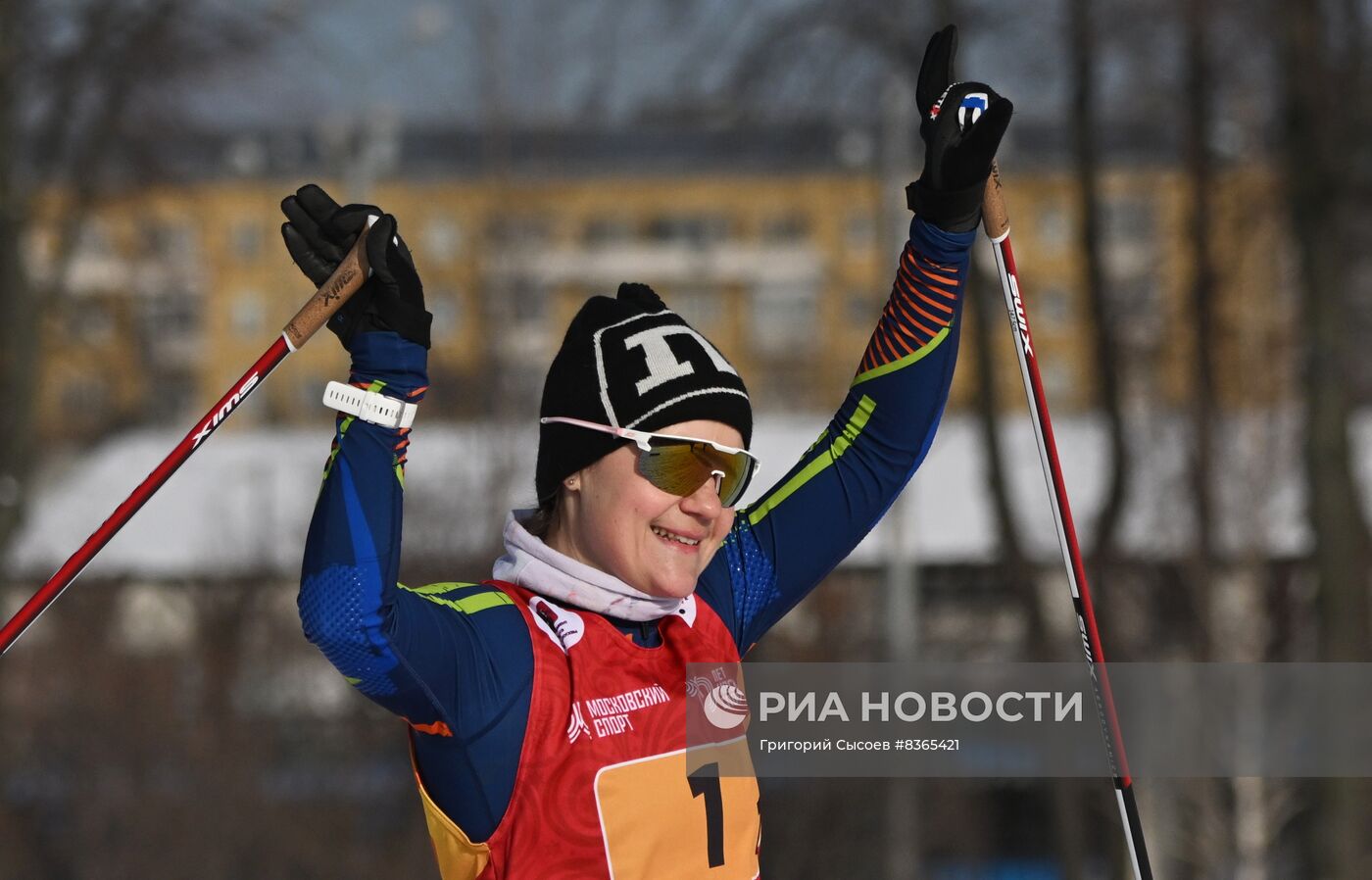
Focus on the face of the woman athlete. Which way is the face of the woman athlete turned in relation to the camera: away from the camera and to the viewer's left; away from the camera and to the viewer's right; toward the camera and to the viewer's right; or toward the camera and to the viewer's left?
toward the camera and to the viewer's right
